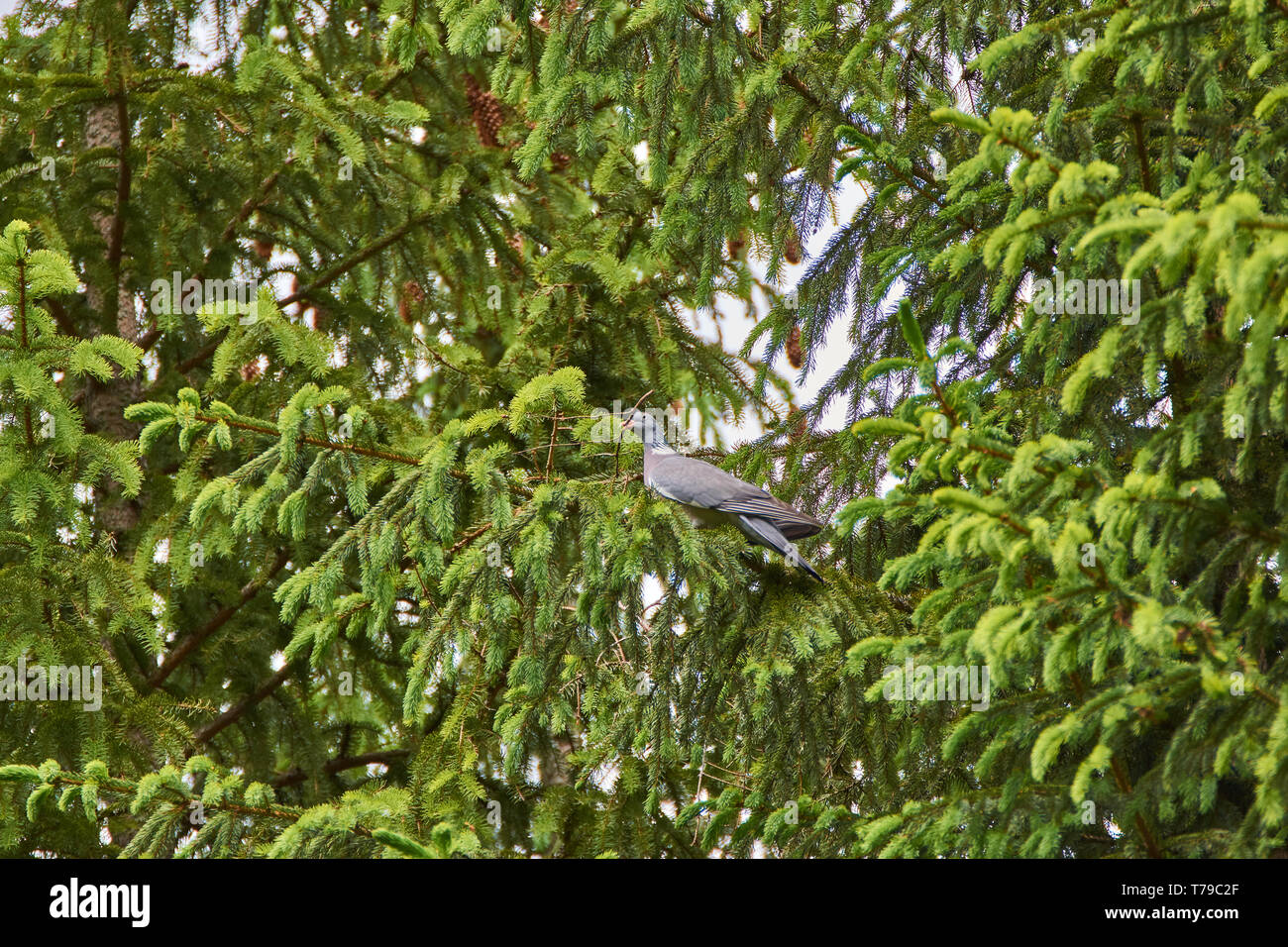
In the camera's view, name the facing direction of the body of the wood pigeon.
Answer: to the viewer's left
